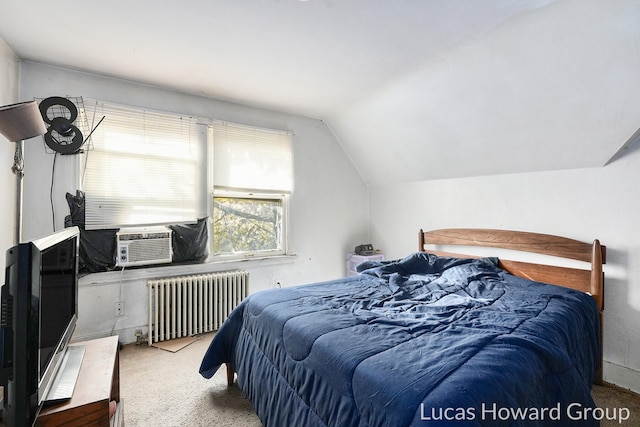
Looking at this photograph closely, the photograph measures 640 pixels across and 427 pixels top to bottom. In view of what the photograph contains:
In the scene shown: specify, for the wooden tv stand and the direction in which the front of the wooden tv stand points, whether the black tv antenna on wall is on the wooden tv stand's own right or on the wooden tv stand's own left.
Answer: on the wooden tv stand's own left

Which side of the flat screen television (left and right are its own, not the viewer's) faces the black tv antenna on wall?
left

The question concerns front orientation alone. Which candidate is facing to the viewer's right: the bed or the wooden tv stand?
the wooden tv stand

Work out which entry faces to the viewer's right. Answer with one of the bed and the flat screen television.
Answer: the flat screen television

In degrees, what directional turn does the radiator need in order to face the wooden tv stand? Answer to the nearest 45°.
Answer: approximately 45° to its right

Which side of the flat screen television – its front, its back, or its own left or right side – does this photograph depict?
right

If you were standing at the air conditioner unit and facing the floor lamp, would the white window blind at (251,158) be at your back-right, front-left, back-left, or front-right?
back-left

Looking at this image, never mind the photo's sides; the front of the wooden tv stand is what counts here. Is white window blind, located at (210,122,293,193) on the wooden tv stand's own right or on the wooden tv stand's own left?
on the wooden tv stand's own left

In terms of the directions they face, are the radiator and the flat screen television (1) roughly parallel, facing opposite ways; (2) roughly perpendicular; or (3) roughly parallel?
roughly perpendicular

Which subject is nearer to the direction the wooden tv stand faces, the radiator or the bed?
the bed

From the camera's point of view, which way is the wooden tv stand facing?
to the viewer's right

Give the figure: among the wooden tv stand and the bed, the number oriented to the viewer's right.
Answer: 1

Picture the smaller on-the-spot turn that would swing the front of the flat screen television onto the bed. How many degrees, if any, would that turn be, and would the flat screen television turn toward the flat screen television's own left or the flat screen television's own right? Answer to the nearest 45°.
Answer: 0° — it already faces it

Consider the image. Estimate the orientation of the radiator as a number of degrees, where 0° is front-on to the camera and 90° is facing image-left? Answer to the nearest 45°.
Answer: approximately 315°

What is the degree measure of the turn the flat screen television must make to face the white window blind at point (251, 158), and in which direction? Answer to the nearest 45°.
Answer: approximately 45° to its left
